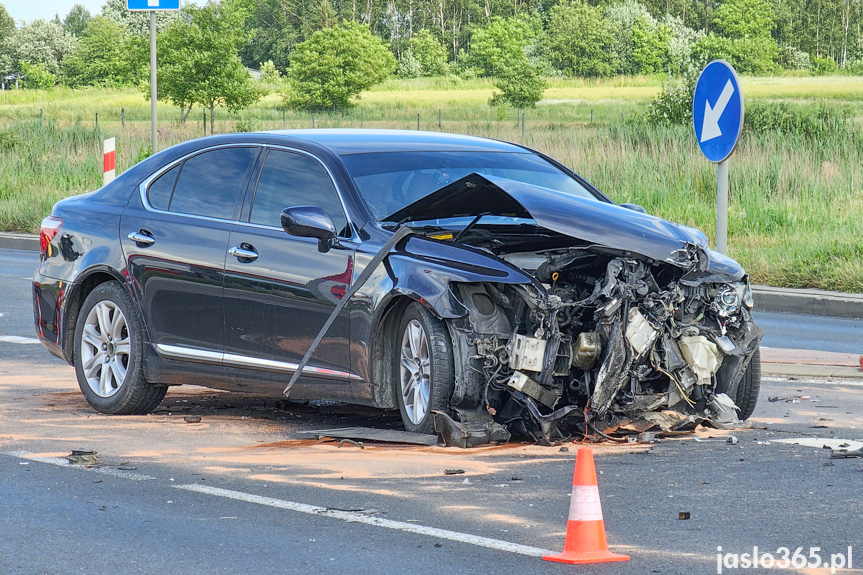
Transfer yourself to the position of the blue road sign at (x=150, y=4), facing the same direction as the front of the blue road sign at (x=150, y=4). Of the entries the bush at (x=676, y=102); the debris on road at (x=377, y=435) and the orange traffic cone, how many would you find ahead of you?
2

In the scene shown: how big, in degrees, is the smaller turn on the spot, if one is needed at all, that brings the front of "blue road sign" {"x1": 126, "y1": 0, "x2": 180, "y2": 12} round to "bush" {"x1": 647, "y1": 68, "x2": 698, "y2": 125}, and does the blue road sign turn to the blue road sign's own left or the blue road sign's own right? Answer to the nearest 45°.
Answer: approximately 135° to the blue road sign's own left

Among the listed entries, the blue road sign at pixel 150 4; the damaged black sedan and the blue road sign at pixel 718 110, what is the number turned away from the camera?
0

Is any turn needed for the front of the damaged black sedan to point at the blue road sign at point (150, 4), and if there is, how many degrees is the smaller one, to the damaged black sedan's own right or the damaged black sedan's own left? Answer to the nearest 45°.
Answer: approximately 135° to the damaged black sedan's own left

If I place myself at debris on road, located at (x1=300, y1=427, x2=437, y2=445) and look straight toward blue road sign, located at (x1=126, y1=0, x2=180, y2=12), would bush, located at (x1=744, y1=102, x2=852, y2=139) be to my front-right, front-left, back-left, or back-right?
front-right

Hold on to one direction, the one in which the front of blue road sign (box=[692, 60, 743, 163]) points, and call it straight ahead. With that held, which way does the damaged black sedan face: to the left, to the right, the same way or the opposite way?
to the left

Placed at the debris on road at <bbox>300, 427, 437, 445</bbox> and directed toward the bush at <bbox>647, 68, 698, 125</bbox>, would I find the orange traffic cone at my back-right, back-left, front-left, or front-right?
back-right

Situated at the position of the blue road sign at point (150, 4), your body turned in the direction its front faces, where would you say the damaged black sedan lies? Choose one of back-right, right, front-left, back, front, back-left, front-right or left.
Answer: front

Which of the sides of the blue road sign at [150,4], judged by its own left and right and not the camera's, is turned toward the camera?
front

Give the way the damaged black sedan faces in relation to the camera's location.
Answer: facing the viewer and to the right of the viewer

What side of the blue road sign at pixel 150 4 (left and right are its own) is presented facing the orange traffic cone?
front

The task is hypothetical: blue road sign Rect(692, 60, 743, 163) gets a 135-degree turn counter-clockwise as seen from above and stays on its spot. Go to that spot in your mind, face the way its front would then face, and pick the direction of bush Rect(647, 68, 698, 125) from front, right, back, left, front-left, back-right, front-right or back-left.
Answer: left

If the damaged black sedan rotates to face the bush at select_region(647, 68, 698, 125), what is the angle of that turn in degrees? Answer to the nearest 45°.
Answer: approximately 135° to its left

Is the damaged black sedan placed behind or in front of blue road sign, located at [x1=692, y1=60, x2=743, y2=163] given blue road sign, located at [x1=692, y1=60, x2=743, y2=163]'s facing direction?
in front

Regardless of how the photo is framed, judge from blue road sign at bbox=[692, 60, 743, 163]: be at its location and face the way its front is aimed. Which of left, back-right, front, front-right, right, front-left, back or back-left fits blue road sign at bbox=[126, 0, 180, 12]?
right

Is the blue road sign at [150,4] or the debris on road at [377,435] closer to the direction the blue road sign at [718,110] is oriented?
the debris on road

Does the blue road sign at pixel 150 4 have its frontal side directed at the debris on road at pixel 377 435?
yes

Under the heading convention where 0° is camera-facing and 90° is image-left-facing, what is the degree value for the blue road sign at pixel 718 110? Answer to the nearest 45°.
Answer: approximately 45°

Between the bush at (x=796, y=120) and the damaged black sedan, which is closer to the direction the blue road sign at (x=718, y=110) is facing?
the damaged black sedan

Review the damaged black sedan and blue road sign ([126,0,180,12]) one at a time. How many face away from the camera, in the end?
0
